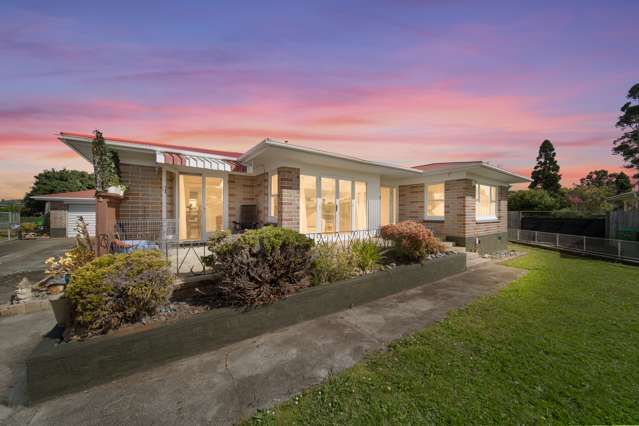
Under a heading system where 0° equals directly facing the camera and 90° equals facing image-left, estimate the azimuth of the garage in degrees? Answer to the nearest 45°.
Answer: approximately 0°

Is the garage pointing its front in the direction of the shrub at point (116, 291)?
yes

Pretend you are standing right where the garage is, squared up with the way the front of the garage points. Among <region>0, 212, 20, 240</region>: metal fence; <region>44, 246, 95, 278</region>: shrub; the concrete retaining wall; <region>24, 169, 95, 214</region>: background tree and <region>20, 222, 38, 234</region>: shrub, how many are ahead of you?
2

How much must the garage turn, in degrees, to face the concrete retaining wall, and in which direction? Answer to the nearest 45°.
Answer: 0° — it already faces it

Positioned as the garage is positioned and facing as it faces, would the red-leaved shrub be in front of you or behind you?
in front

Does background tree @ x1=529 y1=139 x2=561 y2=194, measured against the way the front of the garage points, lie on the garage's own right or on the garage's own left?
on the garage's own left

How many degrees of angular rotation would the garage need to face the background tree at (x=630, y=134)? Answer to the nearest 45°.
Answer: approximately 45° to its left

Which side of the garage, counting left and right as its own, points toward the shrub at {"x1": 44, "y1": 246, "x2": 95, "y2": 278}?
front

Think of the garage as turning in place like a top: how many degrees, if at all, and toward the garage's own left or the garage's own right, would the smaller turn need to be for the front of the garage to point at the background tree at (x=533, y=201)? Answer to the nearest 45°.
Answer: approximately 45° to the garage's own left

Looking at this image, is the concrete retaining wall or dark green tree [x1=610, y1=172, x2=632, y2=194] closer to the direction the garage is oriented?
the concrete retaining wall
